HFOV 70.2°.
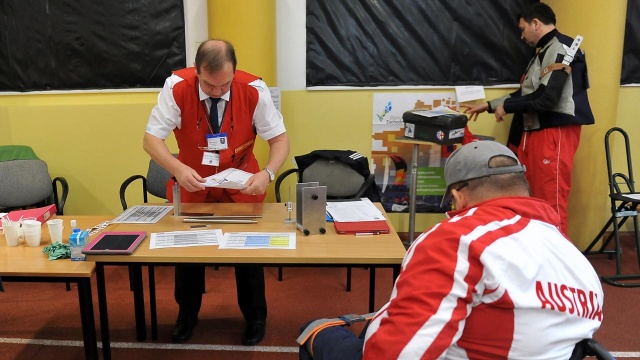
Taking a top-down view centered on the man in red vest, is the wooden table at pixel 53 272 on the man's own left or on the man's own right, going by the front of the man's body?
on the man's own right

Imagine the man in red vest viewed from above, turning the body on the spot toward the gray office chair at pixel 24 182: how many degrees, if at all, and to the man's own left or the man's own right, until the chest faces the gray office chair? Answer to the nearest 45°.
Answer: approximately 135° to the man's own right

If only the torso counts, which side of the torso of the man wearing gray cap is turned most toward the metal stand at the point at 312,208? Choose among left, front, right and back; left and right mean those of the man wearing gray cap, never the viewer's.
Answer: front

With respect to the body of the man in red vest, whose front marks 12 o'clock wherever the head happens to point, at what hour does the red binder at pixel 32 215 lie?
The red binder is roughly at 3 o'clock from the man in red vest.

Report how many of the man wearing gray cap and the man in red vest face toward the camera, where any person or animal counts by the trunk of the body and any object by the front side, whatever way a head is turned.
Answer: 1

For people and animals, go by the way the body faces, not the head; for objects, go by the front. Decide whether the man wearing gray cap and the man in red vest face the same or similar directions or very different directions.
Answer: very different directions

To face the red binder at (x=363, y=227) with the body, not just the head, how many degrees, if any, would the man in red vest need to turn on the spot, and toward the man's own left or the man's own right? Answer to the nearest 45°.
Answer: approximately 45° to the man's own left

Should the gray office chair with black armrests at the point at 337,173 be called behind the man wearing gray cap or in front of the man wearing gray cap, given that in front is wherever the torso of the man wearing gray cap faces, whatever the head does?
in front

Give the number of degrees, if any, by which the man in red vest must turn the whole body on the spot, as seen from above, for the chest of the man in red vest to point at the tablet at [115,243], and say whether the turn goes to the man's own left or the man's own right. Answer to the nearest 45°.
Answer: approximately 45° to the man's own right

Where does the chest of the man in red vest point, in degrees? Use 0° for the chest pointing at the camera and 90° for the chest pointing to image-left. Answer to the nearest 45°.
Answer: approximately 0°

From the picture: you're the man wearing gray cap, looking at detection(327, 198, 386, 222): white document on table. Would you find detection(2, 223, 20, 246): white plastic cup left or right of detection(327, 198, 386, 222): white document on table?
left

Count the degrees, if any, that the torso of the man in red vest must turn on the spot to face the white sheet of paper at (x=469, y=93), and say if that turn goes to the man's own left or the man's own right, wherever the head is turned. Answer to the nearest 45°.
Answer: approximately 135° to the man's own left
